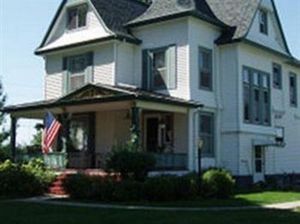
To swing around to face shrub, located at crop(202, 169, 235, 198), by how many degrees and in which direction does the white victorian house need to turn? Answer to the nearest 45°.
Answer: approximately 45° to its left

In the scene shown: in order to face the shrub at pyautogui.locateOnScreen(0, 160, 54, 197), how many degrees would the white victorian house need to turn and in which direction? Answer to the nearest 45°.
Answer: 0° — it already faces it

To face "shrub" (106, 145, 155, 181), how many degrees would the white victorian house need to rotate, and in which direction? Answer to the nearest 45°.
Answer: approximately 45° to its left

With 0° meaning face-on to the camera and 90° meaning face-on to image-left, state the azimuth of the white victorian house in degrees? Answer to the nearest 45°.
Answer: approximately 45°
